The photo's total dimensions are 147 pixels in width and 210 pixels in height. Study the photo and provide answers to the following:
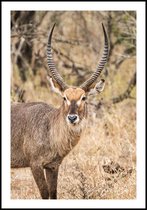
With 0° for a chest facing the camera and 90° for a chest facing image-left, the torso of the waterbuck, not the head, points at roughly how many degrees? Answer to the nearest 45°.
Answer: approximately 315°
